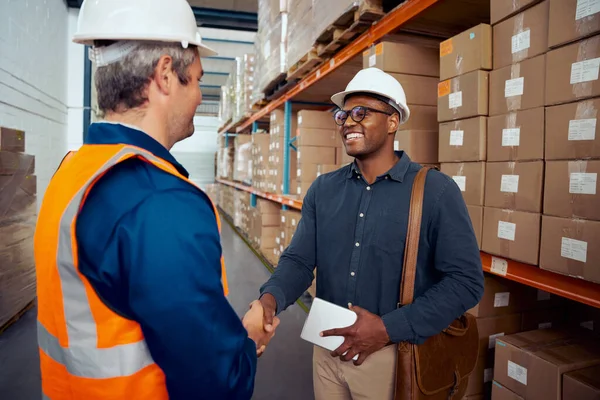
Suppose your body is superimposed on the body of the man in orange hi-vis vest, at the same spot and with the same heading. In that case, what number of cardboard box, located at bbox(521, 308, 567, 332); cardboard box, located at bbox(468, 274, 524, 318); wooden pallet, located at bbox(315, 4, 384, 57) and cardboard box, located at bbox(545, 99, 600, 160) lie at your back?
0

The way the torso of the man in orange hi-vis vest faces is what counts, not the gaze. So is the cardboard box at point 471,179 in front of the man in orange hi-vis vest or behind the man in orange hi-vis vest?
in front

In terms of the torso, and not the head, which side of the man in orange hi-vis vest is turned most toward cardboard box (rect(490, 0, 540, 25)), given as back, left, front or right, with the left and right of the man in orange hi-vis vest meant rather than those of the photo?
front

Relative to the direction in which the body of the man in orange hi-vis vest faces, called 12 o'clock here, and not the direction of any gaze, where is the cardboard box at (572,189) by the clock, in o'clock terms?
The cardboard box is roughly at 1 o'clock from the man in orange hi-vis vest.

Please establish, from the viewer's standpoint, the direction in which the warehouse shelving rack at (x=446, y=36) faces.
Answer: facing the viewer and to the left of the viewer

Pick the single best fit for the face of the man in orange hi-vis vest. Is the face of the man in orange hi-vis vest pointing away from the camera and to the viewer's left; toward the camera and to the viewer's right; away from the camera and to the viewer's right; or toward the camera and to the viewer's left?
away from the camera and to the viewer's right

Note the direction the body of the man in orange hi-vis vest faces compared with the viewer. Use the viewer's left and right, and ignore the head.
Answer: facing away from the viewer and to the right of the viewer
